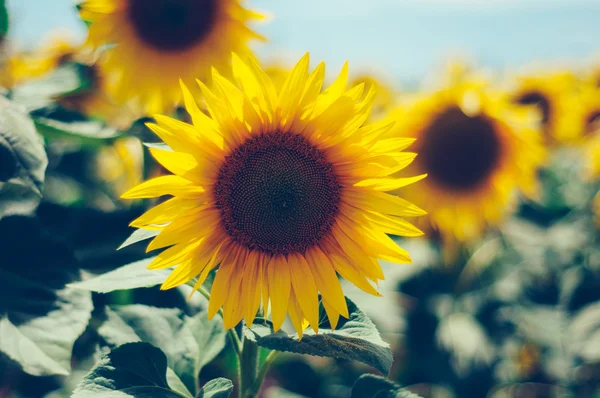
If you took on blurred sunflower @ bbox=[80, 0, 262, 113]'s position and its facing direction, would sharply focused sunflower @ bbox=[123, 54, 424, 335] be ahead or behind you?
ahead

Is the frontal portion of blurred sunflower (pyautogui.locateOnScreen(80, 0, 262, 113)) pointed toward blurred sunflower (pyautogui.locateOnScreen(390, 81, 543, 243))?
no

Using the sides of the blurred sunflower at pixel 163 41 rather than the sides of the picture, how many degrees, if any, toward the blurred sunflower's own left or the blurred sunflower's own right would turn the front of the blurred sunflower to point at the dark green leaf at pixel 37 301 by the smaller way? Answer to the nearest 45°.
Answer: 0° — it already faces it

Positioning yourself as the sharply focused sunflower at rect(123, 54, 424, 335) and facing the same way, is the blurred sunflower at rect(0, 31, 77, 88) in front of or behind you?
behind

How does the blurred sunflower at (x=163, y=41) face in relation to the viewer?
toward the camera

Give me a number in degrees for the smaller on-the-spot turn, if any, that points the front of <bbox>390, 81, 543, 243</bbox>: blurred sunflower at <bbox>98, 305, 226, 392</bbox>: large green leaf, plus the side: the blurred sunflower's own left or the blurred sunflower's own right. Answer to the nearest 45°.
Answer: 0° — it already faces it
